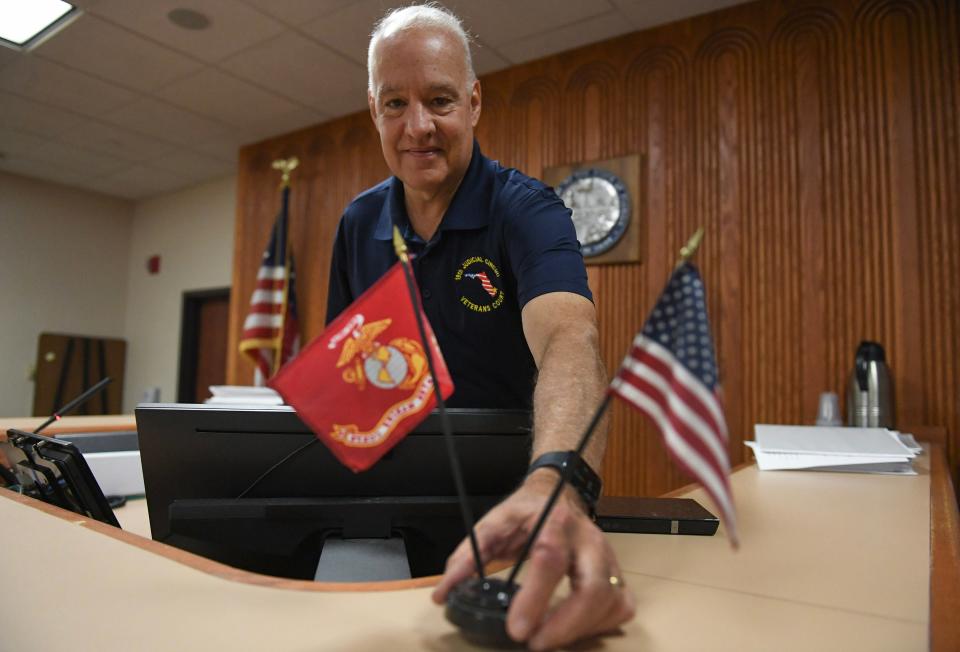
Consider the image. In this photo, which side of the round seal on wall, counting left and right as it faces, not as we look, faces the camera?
front

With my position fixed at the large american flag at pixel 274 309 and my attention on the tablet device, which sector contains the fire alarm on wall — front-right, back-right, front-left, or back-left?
back-right

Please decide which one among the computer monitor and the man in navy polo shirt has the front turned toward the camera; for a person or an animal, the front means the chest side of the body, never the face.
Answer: the man in navy polo shirt

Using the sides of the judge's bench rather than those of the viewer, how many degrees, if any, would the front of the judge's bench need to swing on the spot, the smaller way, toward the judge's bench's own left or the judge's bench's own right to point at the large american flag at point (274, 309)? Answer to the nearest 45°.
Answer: approximately 180°

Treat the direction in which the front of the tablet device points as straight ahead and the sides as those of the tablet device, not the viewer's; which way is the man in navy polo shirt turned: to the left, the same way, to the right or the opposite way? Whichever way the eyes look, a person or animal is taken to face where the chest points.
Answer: the opposite way

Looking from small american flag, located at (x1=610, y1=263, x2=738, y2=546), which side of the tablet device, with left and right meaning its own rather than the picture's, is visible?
right

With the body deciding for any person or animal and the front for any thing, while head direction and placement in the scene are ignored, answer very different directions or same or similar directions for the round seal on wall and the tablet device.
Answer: very different directions

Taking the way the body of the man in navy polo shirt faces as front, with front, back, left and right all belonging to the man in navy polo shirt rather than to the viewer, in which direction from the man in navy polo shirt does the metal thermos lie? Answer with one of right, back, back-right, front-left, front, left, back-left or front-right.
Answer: back-left

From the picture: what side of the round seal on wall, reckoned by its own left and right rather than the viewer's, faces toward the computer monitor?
front

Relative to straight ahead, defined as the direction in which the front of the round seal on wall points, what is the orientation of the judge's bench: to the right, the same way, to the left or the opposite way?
the same way

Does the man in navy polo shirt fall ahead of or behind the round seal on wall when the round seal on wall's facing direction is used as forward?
ahead

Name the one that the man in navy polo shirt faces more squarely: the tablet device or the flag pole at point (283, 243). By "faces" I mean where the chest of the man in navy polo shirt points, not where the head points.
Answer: the tablet device

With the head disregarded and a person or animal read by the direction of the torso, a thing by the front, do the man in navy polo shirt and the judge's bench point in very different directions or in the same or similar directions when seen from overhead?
same or similar directions

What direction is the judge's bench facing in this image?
toward the camera

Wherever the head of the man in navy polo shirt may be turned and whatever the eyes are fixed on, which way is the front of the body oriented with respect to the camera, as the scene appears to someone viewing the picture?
toward the camera

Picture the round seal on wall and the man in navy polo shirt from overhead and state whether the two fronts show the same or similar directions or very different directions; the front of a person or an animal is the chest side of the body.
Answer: same or similar directions

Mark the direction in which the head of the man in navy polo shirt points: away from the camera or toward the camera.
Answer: toward the camera

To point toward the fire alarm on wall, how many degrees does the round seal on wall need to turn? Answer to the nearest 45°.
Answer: approximately 135° to its right

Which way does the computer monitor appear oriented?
away from the camera

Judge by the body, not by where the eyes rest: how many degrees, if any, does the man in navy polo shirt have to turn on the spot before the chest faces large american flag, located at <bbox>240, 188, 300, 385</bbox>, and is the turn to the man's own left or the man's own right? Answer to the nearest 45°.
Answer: approximately 135° to the man's own right
